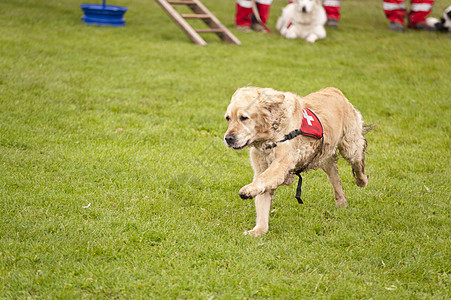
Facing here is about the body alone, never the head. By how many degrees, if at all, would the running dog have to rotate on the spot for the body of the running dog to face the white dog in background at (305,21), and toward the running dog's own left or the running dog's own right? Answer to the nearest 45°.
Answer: approximately 135° to the running dog's own right

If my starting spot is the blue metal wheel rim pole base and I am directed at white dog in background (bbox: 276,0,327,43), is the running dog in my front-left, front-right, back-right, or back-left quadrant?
front-right

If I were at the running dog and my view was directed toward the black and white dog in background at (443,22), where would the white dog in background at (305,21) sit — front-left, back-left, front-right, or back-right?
front-left

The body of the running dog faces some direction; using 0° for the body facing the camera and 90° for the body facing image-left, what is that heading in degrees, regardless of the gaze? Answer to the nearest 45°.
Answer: approximately 45°

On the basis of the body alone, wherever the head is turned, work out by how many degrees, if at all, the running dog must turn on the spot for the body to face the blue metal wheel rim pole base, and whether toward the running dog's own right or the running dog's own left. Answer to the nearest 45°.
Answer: approximately 90° to the running dog's own right

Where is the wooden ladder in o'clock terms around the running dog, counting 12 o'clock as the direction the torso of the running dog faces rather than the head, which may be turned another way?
The wooden ladder is roughly at 4 o'clock from the running dog.
